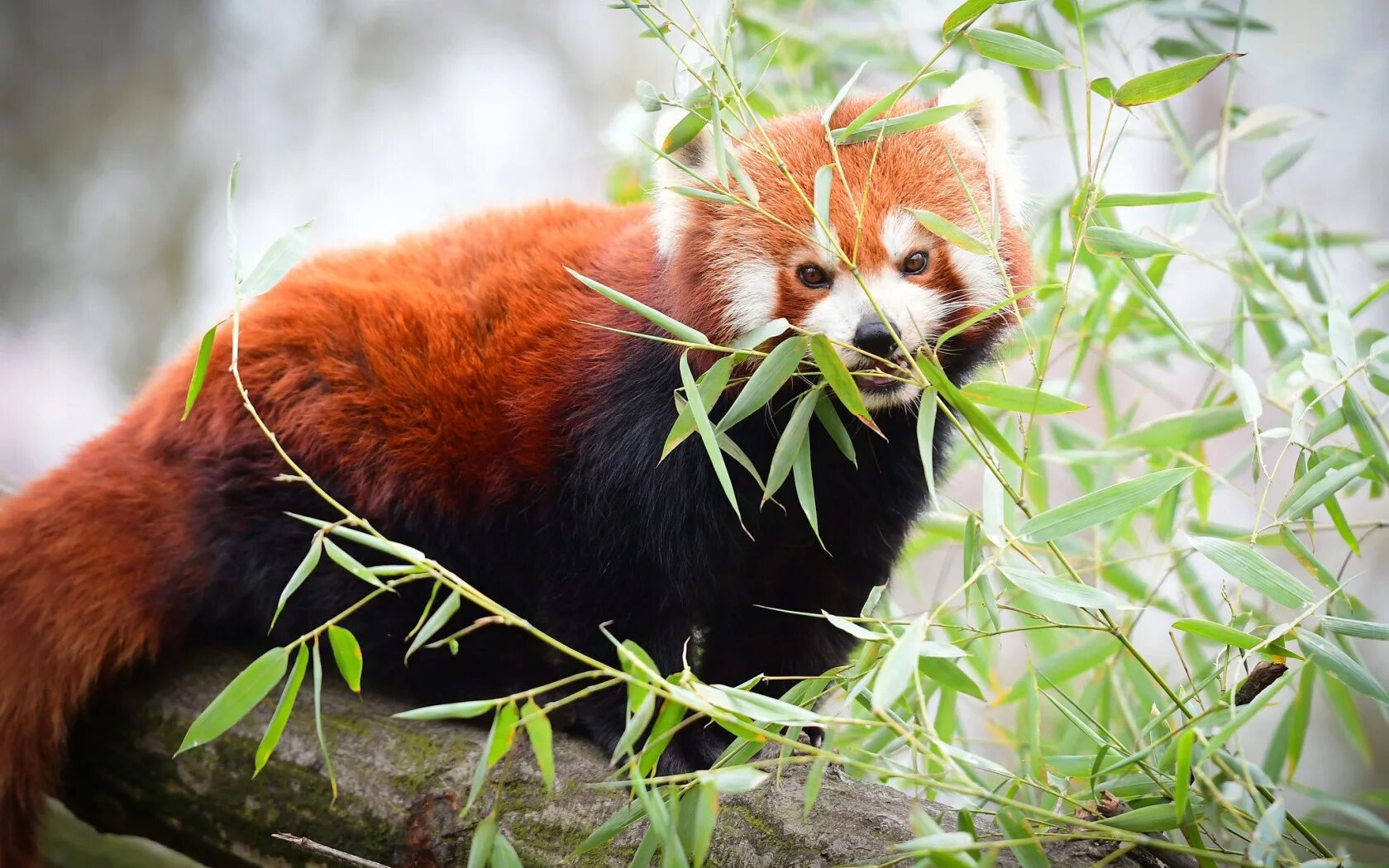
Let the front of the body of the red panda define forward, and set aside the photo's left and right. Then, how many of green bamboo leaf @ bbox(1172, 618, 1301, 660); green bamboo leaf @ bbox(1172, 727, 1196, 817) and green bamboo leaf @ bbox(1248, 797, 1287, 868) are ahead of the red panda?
3

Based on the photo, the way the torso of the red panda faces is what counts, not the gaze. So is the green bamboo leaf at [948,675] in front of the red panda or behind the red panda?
in front

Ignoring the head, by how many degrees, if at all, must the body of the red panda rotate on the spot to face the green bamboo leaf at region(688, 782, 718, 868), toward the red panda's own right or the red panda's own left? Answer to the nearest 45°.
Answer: approximately 45° to the red panda's own right

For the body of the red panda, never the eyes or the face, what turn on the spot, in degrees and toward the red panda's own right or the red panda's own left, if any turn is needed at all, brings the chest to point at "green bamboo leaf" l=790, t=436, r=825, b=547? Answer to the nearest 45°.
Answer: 0° — it already faces it

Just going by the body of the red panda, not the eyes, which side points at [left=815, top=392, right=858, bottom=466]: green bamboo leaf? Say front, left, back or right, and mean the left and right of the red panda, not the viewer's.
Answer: front

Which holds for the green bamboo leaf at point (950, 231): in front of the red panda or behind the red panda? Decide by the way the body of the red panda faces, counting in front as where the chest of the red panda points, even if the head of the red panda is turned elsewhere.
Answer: in front

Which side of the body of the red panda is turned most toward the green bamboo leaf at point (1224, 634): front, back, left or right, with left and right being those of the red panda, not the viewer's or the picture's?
front

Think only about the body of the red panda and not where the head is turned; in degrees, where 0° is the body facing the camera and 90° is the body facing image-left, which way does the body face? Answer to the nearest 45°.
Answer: approximately 315°
